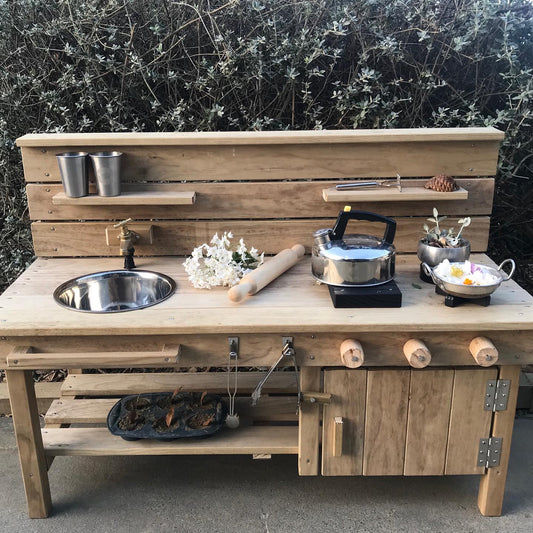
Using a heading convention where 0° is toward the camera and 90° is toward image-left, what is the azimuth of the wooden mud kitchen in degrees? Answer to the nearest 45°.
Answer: approximately 0°

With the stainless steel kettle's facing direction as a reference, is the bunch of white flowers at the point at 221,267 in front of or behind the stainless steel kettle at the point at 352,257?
in front

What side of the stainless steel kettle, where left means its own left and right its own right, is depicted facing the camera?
left

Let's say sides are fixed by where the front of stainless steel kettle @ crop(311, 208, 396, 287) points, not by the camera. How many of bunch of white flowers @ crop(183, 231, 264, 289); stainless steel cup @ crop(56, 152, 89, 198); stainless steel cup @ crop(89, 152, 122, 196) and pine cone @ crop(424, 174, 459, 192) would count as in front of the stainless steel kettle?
3

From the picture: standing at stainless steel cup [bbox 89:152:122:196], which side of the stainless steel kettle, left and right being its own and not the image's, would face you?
front

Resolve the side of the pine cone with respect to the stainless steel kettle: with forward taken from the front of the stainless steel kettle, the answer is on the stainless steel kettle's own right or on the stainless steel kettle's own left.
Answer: on the stainless steel kettle's own right

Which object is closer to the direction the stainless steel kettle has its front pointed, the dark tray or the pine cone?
the dark tray
